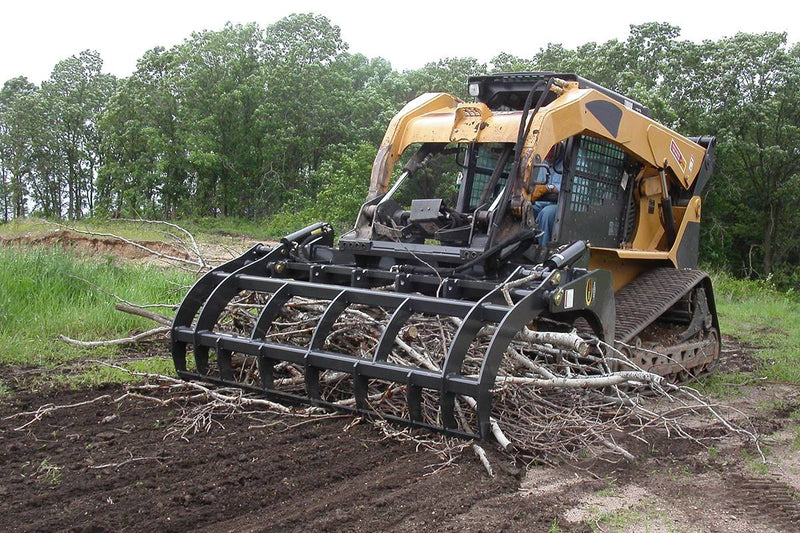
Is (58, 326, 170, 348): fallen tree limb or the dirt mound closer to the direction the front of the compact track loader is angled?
the fallen tree limb

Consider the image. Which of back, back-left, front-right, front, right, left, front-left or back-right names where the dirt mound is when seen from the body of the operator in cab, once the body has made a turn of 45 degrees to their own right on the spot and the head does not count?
front-right

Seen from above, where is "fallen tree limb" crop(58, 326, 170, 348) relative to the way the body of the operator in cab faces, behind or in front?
in front

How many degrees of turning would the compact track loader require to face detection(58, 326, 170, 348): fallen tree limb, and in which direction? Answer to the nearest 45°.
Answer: approximately 45° to its right

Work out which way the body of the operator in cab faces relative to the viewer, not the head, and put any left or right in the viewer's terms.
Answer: facing the viewer and to the left of the viewer

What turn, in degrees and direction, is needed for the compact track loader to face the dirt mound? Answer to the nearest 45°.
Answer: approximately 90° to its right
